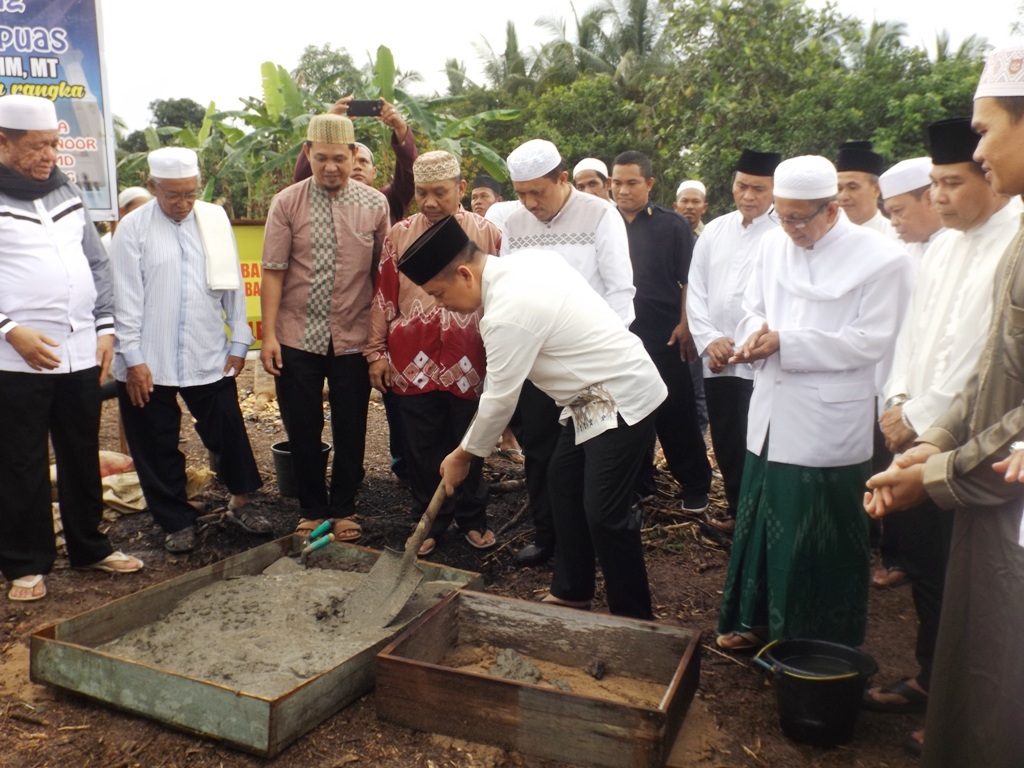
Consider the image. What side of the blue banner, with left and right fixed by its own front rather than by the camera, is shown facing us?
front

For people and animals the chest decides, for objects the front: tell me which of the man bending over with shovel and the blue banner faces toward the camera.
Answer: the blue banner

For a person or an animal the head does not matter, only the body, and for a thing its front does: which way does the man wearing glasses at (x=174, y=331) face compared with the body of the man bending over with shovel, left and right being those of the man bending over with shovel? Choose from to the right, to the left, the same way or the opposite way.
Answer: to the left

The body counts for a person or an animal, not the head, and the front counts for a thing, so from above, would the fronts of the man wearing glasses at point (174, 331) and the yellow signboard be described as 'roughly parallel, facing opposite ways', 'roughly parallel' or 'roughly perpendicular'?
roughly parallel

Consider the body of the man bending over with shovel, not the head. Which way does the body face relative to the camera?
to the viewer's left

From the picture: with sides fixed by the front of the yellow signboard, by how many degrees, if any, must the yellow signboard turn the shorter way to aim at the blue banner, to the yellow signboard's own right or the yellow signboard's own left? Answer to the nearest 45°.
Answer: approximately 45° to the yellow signboard's own right

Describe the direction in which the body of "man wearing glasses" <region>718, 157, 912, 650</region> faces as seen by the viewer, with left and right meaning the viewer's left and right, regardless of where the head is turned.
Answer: facing the viewer and to the left of the viewer

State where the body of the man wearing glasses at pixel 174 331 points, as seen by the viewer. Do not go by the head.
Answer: toward the camera

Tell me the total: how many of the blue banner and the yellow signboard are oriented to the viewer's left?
0

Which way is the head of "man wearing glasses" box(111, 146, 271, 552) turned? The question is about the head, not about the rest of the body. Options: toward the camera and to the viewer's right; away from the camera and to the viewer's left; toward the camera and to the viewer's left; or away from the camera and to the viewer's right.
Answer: toward the camera and to the viewer's right

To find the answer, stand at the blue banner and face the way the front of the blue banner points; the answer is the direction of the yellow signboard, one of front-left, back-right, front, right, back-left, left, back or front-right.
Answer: back-left

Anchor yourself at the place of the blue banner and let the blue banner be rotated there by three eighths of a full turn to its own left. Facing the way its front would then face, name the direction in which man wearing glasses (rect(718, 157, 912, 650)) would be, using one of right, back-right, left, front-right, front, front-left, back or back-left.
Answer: right

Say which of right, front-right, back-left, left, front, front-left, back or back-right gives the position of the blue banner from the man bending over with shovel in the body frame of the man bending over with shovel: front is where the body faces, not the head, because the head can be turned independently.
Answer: front-right

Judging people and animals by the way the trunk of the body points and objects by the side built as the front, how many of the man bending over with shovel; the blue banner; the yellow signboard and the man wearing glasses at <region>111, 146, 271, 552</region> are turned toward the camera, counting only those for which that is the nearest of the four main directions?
3

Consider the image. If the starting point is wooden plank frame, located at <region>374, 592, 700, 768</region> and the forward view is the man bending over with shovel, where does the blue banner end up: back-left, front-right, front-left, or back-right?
front-left

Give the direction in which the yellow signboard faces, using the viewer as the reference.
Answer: facing the viewer

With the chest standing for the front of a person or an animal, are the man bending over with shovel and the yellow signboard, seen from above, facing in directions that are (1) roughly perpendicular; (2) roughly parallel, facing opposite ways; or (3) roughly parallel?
roughly perpendicular

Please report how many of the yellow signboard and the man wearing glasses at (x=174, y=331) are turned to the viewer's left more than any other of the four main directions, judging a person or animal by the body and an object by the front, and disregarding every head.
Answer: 0
